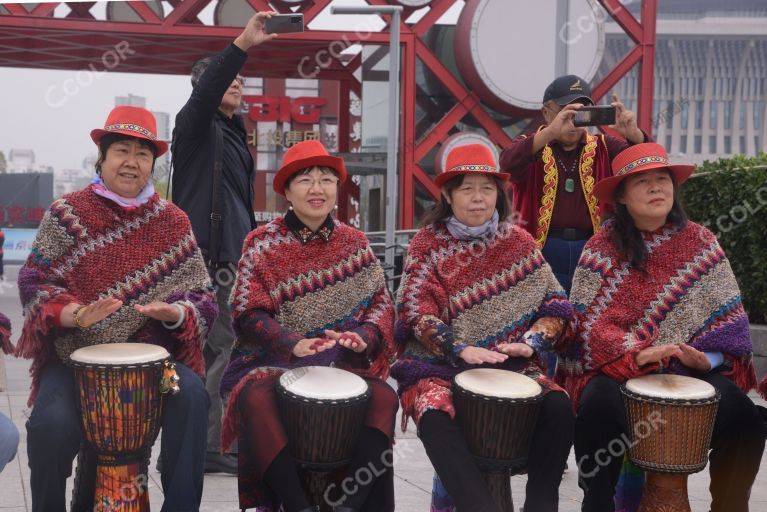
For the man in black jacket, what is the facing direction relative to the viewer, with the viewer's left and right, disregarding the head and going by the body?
facing to the right of the viewer

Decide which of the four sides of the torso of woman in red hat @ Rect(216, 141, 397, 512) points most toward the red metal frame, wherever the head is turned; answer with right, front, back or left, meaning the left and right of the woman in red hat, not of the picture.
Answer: back

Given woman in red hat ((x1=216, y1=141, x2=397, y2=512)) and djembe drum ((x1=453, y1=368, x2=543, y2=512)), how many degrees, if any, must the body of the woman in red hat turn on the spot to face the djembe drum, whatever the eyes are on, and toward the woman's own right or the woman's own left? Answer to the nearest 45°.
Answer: approximately 45° to the woman's own left

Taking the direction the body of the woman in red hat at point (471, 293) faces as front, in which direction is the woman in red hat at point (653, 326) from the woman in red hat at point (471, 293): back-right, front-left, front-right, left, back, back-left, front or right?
left

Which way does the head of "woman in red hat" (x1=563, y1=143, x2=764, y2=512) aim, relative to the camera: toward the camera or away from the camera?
toward the camera

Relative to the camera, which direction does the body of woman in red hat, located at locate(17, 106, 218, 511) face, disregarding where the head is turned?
toward the camera

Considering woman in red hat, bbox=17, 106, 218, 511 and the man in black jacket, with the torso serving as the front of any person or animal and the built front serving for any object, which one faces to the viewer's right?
the man in black jacket

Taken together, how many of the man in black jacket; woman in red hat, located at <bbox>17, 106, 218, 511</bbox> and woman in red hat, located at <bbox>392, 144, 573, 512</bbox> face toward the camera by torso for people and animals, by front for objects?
2

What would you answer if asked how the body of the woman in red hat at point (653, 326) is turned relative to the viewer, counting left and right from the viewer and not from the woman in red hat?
facing the viewer

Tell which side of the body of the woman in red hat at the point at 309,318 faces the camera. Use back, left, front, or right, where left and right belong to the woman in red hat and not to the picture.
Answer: front
